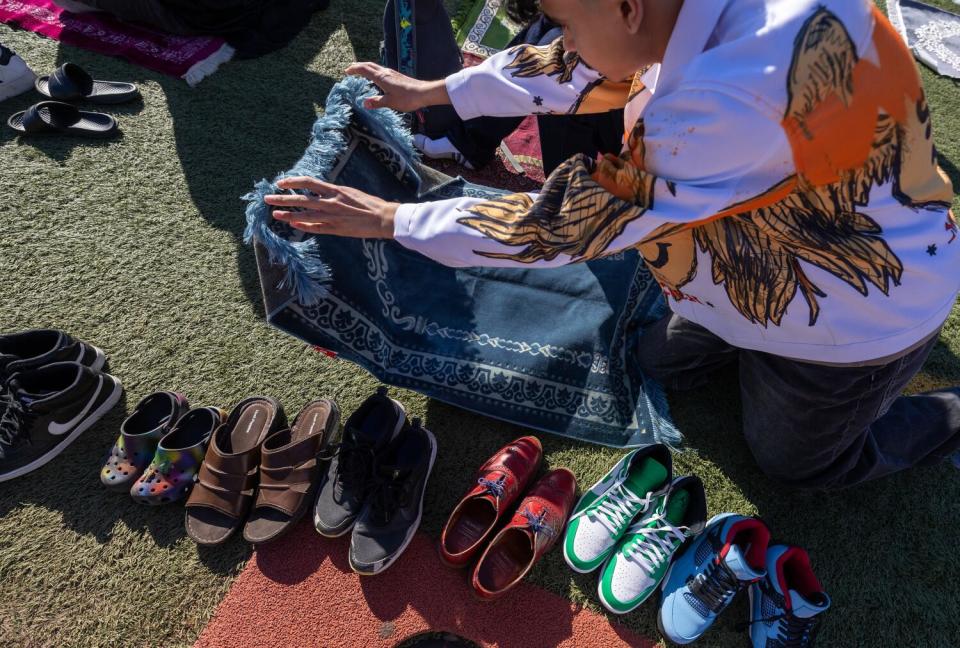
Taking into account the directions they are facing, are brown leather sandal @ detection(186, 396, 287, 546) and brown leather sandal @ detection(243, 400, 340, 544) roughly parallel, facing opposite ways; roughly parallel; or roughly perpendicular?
roughly parallel

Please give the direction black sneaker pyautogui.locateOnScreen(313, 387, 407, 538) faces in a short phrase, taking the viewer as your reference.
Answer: facing the viewer and to the left of the viewer

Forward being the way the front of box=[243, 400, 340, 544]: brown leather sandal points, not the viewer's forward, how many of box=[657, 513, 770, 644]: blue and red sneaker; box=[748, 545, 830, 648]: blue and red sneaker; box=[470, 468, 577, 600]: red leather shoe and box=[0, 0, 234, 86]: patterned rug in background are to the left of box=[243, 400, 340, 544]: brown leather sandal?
3

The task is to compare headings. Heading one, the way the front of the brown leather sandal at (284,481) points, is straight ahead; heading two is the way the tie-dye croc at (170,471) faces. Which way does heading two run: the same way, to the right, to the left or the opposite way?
the same way

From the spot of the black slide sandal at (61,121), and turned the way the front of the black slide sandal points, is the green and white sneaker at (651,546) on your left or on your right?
on your left

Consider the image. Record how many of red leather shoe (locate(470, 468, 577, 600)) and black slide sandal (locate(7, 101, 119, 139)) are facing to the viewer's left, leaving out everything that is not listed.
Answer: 1

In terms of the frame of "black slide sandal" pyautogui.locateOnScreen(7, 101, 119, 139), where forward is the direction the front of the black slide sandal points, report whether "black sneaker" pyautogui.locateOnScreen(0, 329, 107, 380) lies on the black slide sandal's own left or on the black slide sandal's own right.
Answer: on the black slide sandal's own left

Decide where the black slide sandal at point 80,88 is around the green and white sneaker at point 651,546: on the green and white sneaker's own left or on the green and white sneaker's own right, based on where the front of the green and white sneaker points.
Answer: on the green and white sneaker's own right

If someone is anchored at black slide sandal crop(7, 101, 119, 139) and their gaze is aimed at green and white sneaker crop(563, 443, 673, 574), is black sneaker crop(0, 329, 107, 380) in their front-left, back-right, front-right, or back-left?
front-right

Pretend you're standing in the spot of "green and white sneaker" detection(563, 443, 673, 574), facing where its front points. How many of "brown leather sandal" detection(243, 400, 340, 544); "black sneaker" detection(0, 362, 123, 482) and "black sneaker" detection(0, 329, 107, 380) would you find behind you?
0

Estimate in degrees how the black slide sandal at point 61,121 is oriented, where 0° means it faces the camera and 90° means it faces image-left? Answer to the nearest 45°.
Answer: approximately 90°

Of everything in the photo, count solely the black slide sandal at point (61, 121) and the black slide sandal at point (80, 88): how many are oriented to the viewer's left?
2

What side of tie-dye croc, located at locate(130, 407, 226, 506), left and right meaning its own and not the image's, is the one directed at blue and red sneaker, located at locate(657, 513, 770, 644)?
left

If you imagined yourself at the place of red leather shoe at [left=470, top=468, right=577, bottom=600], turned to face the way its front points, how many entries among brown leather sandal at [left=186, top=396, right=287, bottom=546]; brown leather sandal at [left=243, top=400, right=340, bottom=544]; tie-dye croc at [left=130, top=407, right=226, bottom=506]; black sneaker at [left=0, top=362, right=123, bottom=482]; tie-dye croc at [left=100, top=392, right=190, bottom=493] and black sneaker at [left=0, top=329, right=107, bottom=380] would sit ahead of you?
0

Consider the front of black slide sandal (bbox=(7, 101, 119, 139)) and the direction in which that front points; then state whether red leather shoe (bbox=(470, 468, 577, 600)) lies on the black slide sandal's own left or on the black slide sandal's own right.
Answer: on the black slide sandal's own left

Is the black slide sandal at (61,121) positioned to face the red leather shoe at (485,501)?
no

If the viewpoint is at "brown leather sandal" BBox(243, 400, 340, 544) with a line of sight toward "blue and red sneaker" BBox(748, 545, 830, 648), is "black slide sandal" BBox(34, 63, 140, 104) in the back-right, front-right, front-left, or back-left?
back-left

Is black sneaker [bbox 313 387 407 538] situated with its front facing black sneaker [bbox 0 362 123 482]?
no

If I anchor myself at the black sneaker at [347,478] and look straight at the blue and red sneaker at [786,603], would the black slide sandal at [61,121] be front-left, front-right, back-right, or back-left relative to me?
back-left

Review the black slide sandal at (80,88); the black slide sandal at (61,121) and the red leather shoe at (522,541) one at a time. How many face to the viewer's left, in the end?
2
